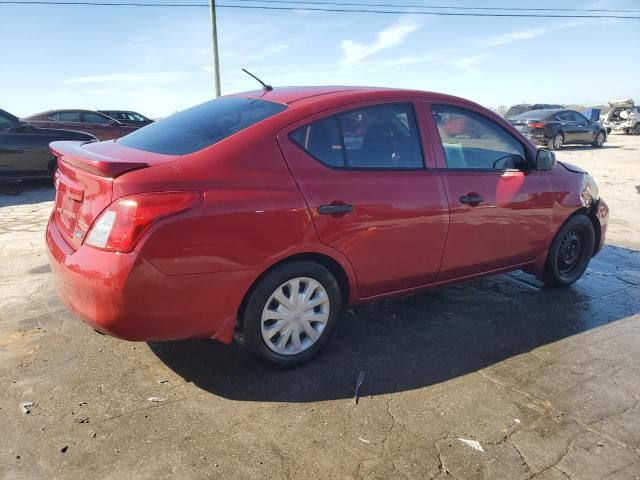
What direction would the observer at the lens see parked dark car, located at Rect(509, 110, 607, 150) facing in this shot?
facing away from the viewer and to the right of the viewer

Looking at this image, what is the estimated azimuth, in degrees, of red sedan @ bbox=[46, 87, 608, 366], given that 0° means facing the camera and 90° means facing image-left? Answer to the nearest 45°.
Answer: approximately 225°

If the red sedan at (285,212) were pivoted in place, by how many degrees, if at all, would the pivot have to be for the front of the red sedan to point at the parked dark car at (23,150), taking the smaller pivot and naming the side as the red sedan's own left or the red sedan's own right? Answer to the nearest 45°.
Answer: approximately 90° to the red sedan's own left

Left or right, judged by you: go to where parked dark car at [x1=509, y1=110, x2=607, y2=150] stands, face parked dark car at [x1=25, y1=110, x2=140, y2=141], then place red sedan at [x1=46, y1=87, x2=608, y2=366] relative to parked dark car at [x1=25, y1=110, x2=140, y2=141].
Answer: left

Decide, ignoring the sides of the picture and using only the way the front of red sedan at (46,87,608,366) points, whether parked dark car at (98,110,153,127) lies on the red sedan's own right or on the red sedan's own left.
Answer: on the red sedan's own left

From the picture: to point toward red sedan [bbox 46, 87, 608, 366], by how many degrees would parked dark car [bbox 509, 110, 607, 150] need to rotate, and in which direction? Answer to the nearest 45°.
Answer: approximately 135° to its right

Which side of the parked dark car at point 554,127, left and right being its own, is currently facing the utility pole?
back
